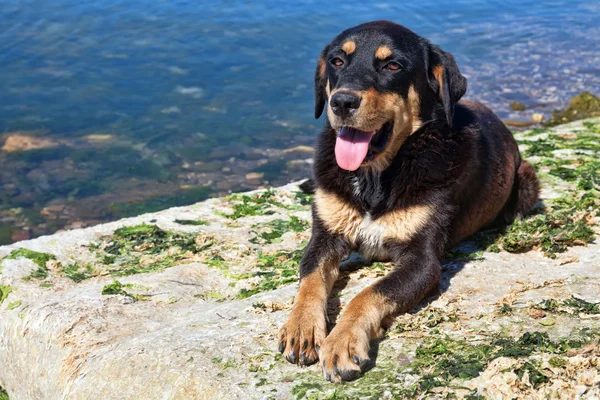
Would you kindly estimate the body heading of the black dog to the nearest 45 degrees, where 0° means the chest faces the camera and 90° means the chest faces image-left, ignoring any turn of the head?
approximately 45°

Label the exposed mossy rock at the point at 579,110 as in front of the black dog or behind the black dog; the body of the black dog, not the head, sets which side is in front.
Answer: behind
